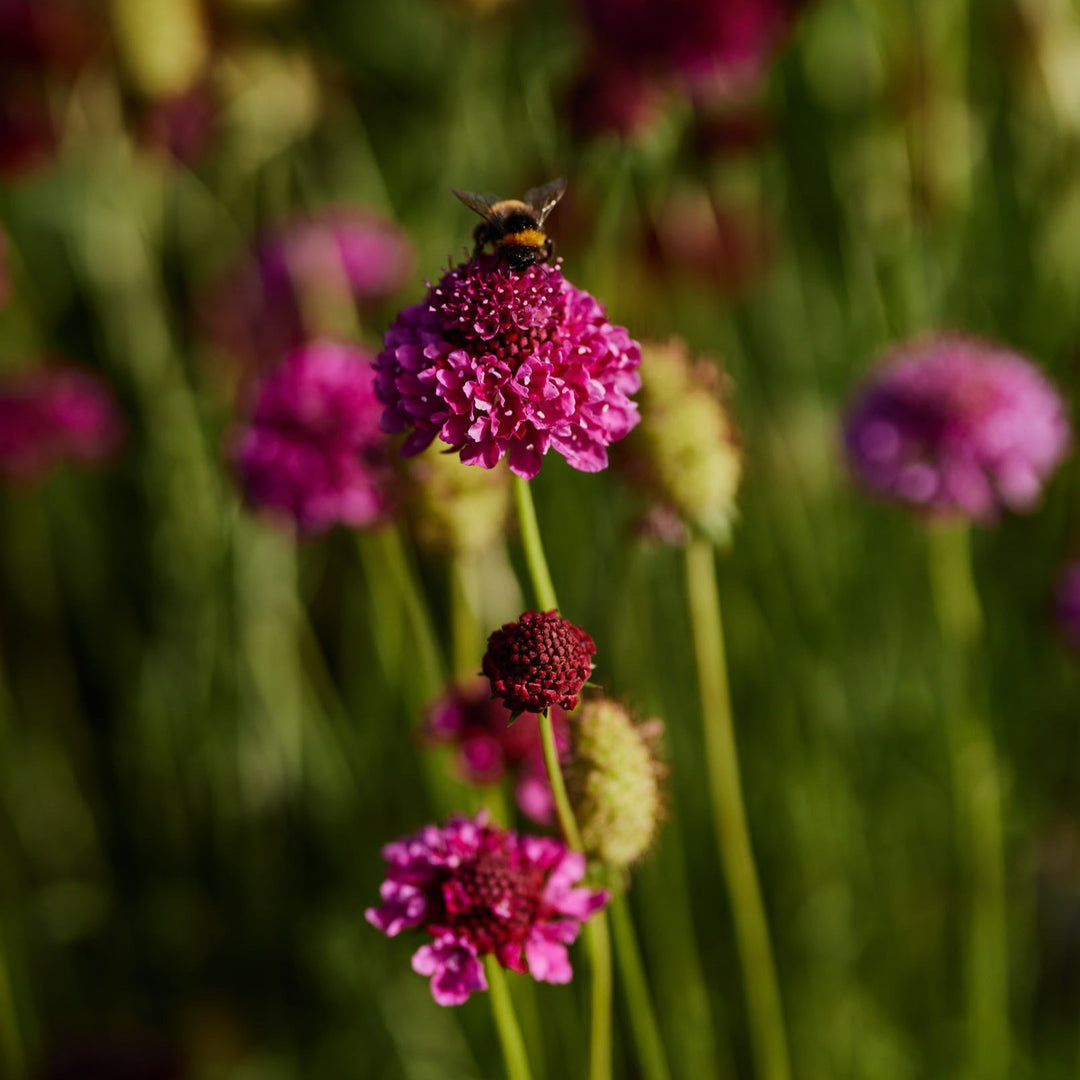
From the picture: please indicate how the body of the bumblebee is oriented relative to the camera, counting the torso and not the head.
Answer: toward the camera
